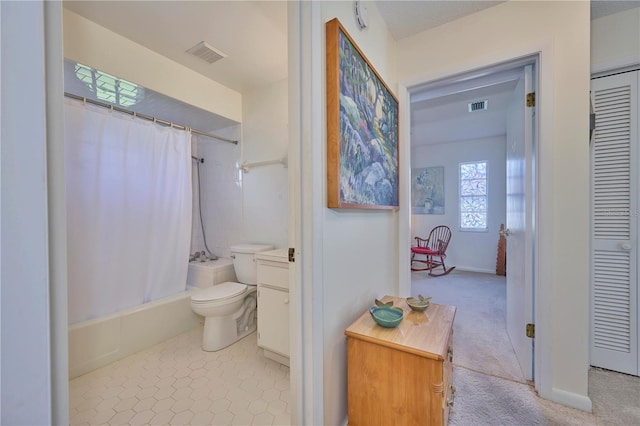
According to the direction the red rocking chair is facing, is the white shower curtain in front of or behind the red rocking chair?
in front

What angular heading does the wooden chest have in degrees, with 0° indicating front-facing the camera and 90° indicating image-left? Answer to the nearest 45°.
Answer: approximately 270°

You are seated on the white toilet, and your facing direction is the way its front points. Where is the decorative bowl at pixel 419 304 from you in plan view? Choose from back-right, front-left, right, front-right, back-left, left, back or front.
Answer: left

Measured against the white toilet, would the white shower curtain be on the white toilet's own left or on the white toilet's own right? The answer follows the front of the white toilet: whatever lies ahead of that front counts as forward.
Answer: on the white toilet's own right

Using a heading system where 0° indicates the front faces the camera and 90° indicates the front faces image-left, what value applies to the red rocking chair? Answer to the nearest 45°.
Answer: approximately 45°

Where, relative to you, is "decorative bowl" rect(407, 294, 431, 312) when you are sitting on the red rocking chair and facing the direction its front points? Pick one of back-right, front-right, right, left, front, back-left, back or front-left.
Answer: front-left

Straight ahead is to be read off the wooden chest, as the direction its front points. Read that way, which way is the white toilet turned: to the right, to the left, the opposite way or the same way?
to the right

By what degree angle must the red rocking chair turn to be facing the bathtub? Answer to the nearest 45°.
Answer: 0° — it already faces it

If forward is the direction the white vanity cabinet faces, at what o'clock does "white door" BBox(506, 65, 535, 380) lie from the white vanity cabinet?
The white door is roughly at 8 o'clock from the white vanity cabinet.

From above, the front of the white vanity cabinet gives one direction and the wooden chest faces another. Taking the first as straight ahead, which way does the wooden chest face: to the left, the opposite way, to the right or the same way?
to the left

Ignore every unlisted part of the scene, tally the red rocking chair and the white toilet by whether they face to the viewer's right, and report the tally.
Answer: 0

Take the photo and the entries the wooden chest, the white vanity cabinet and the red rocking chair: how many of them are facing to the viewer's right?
1

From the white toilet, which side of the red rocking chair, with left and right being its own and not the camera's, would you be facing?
front

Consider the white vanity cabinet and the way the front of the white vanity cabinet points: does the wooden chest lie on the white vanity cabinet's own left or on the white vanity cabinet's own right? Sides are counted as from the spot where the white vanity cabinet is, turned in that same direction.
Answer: on the white vanity cabinet's own left
